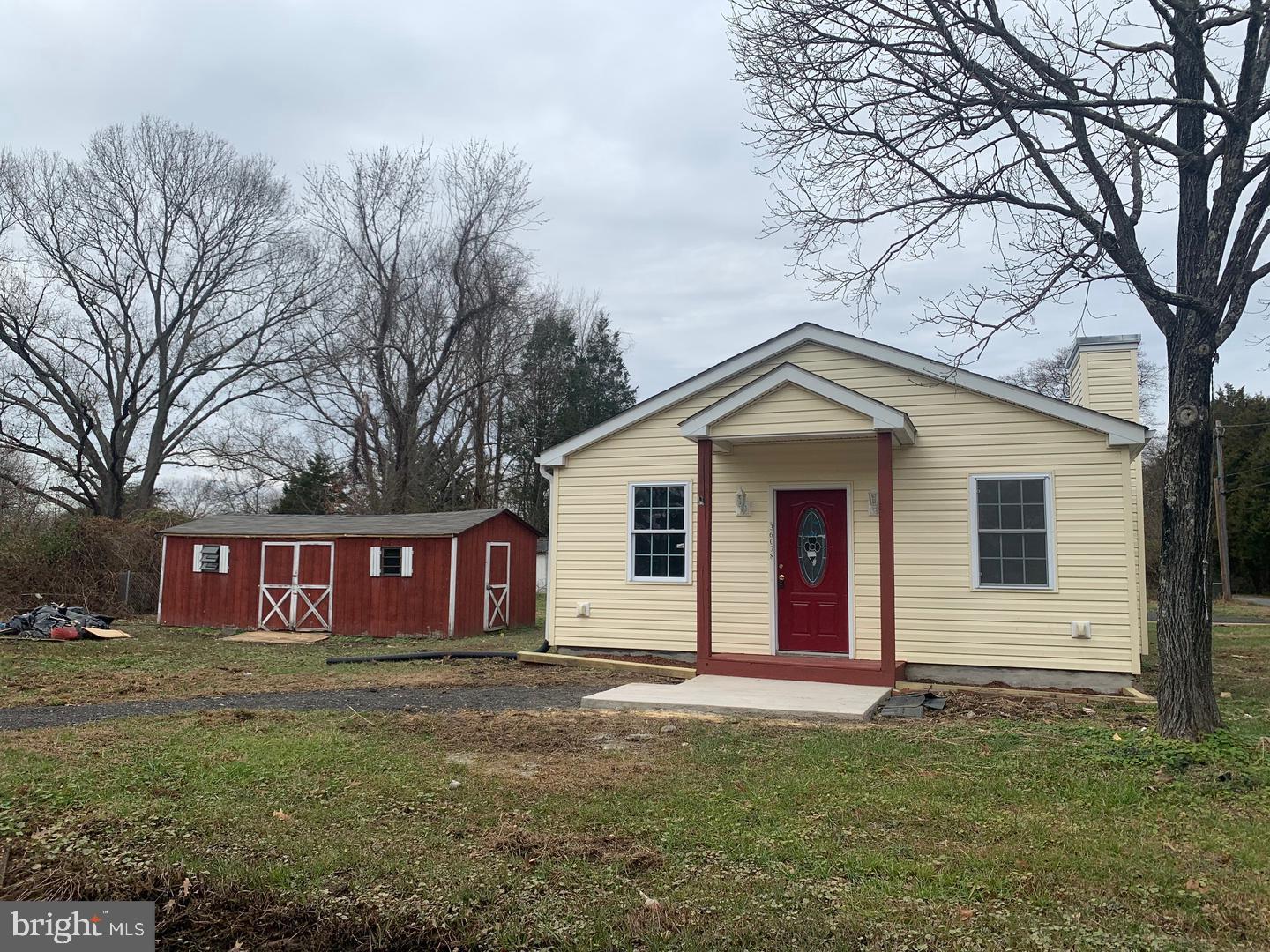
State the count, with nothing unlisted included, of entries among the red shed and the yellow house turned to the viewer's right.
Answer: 0

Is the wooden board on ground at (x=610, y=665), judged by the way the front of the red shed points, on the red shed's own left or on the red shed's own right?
on the red shed's own left

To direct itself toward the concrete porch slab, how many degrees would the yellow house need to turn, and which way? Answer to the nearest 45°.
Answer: approximately 45° to its right

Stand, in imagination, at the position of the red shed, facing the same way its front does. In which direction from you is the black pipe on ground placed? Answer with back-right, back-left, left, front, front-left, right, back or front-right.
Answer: front-left

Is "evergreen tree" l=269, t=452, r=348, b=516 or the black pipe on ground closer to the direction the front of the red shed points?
the black pipe on ground

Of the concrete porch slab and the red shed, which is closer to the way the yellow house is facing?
the concrete porch slab

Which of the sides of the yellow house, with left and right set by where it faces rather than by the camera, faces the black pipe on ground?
right

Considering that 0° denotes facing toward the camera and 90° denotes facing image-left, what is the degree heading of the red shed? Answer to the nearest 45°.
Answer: approximately 45°

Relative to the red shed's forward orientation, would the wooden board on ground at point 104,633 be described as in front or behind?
in front

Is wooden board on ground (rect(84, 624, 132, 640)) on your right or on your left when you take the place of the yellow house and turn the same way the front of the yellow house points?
on your right

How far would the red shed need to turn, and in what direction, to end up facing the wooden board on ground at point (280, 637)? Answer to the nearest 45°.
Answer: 0° — it already faces it
